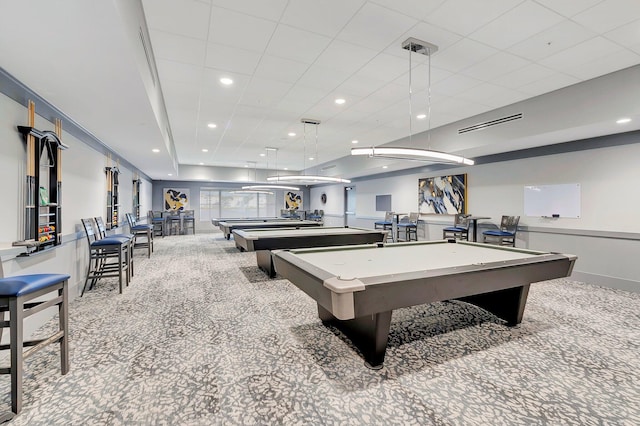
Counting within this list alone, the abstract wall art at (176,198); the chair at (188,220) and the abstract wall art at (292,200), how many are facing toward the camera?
2

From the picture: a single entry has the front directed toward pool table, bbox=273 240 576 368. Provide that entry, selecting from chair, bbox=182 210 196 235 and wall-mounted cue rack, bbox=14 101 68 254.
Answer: the wall-mounted cue rack

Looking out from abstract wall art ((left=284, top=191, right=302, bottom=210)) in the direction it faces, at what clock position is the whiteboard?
The whiteboard is roughly at 11 o'clock from the abstract wall art.

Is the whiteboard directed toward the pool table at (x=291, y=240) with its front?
yes

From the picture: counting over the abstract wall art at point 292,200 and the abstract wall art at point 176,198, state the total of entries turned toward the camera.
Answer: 2

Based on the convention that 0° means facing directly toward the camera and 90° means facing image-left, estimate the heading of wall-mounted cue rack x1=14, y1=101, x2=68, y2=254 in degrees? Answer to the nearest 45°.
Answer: approximately 315°

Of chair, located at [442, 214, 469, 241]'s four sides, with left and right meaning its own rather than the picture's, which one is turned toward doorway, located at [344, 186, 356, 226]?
right

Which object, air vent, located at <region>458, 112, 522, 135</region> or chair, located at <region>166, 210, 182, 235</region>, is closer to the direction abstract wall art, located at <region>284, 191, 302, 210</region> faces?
the air vent

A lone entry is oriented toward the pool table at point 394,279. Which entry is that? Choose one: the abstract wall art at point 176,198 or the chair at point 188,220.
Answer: the abstract wall art

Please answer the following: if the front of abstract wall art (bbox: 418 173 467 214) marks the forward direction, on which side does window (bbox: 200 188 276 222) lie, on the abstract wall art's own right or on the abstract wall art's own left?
on the abstract wall art's own right

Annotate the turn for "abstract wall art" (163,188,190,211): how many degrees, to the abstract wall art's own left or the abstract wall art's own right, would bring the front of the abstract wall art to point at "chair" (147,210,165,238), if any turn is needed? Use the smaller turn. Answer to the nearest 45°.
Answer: approximately 45° to the abstract wall art's own right
